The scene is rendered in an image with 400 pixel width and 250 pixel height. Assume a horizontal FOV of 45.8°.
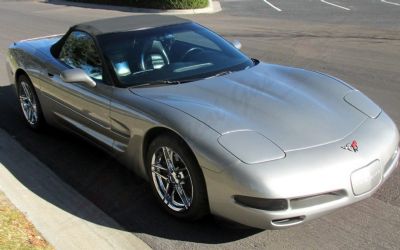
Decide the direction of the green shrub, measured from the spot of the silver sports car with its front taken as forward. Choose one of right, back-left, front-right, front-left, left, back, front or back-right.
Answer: back-left

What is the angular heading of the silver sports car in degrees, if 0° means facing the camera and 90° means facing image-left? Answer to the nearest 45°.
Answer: approximately 315°
